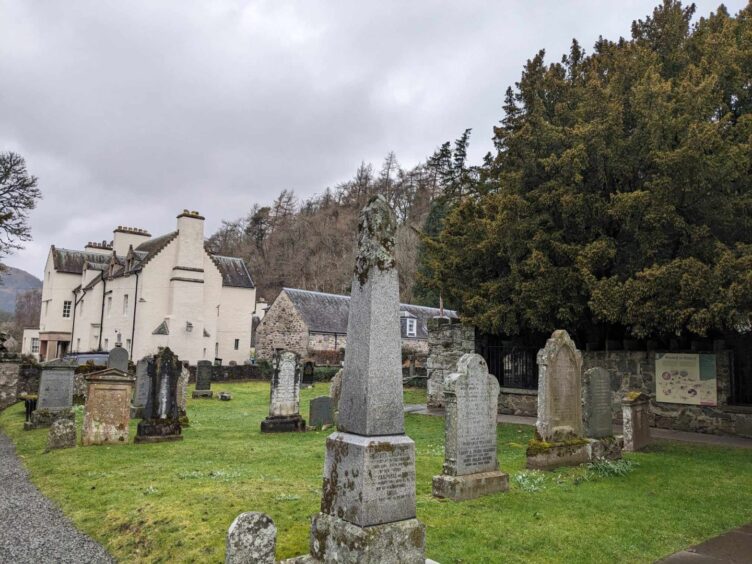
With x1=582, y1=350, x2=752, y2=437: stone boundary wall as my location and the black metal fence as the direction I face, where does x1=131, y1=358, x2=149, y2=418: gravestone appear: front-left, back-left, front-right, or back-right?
front-left

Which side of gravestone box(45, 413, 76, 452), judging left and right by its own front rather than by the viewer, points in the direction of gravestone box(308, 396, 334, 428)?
left

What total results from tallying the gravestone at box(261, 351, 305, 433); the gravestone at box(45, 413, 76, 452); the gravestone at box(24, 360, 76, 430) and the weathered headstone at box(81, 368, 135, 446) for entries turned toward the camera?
4

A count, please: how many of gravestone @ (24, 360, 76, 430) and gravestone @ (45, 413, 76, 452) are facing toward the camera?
2

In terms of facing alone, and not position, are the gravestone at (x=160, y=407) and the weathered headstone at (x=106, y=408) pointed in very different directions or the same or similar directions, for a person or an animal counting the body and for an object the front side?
same or similar directions

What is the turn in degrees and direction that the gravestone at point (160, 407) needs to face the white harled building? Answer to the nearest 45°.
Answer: approximately 180°

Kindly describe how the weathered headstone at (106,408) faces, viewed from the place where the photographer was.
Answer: facing the viewer

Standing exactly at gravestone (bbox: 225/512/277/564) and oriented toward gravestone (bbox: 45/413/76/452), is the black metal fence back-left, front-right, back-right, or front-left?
front-right

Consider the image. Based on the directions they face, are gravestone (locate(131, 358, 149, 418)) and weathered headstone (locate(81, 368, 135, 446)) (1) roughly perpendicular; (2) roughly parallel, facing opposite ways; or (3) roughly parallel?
roughly parallel

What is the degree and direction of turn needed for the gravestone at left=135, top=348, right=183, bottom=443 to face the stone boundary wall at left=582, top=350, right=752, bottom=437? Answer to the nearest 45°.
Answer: approximately 90° to its left

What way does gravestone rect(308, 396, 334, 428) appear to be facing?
toward the camera
